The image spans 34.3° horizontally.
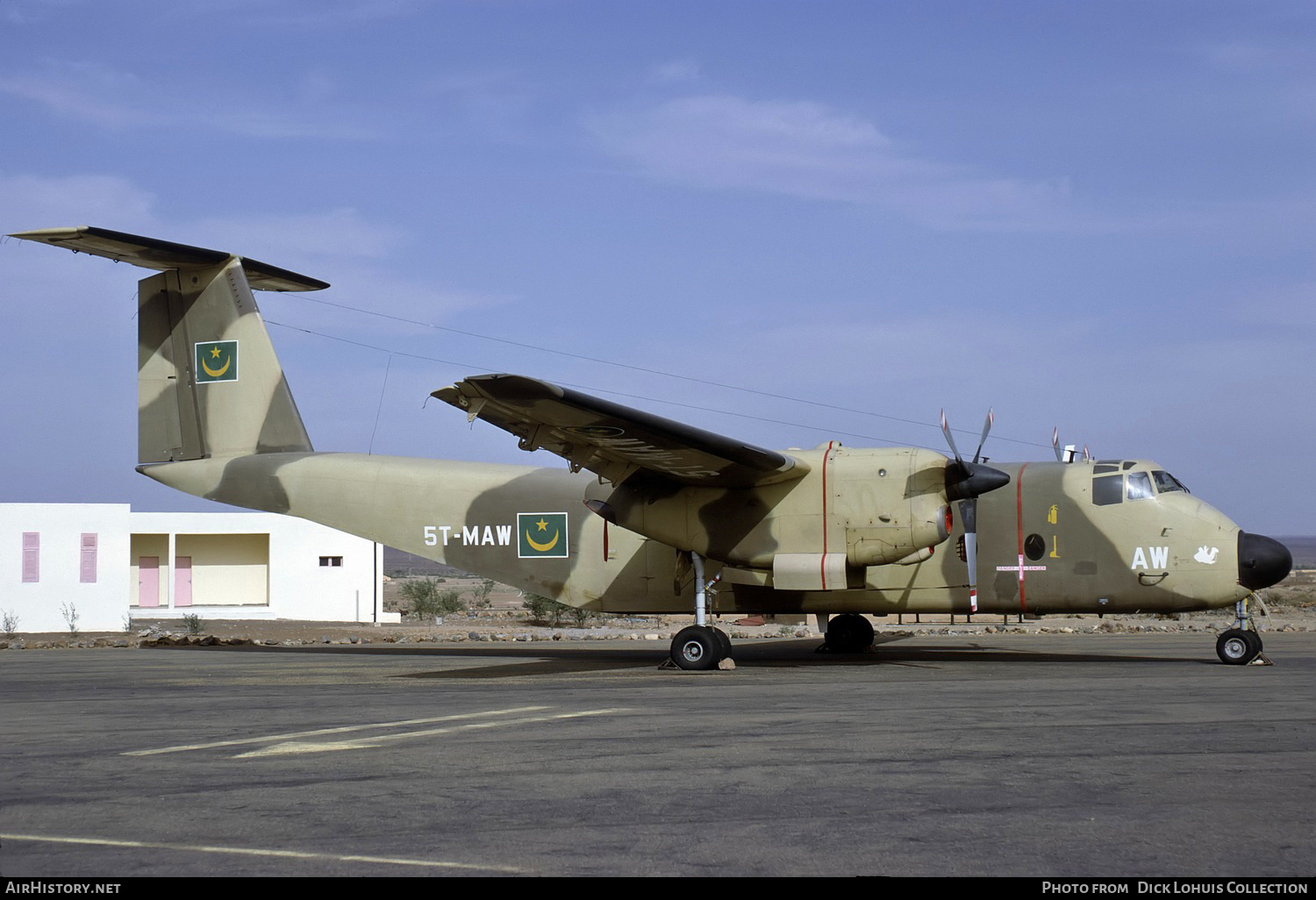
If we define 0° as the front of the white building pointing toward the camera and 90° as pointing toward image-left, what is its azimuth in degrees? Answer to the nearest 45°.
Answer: approximately 0°
